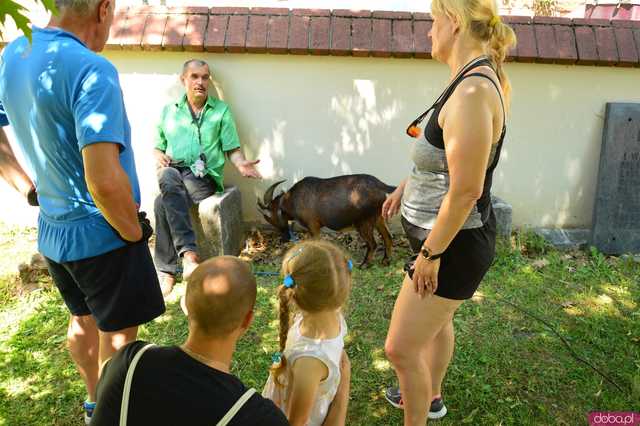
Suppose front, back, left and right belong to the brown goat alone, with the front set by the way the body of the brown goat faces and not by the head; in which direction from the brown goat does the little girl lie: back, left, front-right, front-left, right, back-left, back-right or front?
left

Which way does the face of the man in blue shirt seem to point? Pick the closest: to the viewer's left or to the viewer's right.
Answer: to the viewer's right

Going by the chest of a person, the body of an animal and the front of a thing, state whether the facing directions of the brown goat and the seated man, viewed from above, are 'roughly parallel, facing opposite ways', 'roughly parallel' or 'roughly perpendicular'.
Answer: roughly perpendicular

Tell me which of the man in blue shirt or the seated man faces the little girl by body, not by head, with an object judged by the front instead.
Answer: the seated man

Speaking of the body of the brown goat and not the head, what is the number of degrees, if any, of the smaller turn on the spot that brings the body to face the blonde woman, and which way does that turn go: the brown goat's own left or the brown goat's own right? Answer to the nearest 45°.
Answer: approximately 90° to the brown goat's own left

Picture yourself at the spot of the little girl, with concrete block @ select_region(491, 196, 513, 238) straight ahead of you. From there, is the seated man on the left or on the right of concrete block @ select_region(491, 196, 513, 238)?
left

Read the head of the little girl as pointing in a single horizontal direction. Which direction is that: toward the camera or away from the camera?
away from the camera

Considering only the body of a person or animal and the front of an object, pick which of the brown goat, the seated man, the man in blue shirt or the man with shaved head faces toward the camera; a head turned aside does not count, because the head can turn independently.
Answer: the seated man

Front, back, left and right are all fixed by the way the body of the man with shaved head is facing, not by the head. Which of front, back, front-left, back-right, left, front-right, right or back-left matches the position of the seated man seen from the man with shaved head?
front

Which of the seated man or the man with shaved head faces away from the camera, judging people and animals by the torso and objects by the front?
the man with shaved head

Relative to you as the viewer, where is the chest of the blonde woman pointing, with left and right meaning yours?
facing to the left of the viewer

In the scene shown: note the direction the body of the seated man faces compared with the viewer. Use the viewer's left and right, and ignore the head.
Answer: facing the viewer

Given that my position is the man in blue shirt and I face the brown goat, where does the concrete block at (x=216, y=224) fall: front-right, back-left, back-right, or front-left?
front-left

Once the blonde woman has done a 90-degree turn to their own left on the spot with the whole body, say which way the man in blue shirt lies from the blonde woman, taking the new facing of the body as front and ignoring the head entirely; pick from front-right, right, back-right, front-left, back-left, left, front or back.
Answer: right

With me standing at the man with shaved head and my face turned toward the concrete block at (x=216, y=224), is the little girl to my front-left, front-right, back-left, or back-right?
front-right

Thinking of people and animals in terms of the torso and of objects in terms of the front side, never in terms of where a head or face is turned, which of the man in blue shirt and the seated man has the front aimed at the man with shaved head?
the seated man
